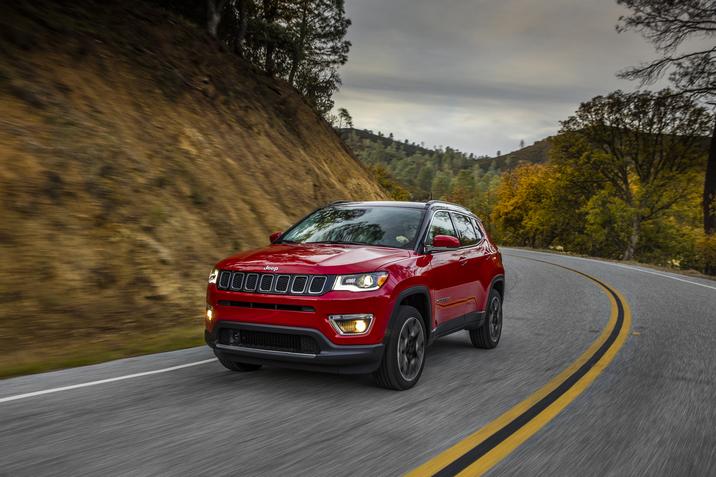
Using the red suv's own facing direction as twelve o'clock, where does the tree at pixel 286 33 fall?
The tree is roughly at 4 o'clock from the red suv.

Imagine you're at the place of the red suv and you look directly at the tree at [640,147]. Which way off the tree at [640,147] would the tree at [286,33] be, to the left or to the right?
left

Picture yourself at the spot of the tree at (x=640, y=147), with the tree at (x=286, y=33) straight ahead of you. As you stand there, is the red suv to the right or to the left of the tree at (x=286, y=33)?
left

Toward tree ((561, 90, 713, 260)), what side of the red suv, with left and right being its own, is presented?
back

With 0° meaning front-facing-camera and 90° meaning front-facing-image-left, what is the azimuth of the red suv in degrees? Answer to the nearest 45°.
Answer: approximately 45°
